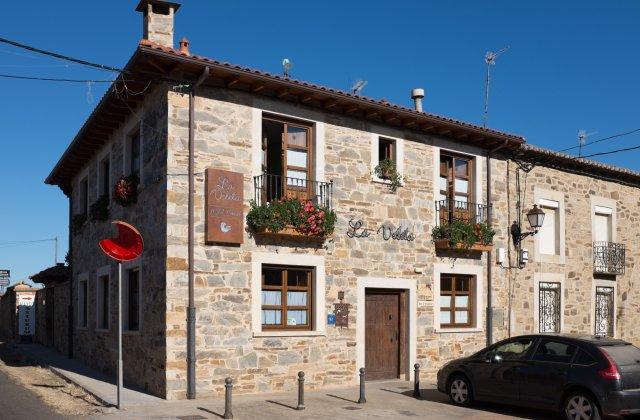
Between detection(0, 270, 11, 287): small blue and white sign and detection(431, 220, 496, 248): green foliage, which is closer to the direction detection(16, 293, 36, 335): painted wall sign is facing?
the green foliage

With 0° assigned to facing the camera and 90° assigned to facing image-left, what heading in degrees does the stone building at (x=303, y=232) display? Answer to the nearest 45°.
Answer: approximately 315°

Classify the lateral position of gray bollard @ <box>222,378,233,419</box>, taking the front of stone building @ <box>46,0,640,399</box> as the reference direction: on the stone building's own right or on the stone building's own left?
on the stone building's own right

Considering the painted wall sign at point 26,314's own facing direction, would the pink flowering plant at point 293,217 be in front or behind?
in front

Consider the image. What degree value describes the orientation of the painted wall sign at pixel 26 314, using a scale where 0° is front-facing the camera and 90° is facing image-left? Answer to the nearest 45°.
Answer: approximately 0°

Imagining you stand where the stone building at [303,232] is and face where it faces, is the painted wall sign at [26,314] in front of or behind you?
behind

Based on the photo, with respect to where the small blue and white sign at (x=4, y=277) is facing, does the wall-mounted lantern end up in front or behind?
in front

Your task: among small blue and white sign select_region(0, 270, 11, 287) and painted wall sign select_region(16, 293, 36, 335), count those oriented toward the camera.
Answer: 2

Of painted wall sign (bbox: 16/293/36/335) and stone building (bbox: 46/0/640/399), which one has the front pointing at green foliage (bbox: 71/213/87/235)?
the painted wall sign
